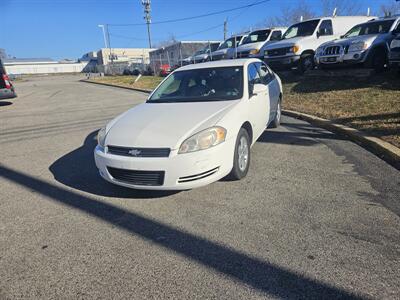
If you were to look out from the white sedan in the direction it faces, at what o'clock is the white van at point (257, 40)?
The white van is roughly at 5 o'clock from the white sedan.

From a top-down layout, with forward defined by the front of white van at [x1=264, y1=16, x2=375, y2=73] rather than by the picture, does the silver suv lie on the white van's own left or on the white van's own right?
on the white van's own left

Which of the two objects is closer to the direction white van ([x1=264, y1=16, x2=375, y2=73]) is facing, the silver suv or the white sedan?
the white sedan

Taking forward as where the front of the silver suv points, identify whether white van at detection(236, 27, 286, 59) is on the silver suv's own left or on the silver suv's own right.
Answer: on the silver suv's own right

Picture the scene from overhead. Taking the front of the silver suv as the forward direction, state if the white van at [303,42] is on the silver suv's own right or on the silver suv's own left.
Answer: on the silver suv's own right

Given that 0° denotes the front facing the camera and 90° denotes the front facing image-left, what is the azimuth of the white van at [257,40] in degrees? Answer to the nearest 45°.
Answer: approximately 45°

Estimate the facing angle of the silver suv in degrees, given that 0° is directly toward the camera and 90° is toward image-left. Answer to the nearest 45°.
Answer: approximately 45°

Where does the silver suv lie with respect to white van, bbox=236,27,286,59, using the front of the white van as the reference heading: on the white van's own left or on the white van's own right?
on the white van's own left

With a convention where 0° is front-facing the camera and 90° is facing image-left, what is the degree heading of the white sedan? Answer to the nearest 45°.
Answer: approximately 45°

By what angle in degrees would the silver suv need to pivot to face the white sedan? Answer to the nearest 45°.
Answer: approximately 45° to its left

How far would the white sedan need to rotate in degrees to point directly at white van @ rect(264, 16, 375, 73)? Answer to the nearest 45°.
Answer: approximately 180°

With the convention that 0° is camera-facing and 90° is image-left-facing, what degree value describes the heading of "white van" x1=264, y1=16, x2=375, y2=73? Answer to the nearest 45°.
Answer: approximately 45°
